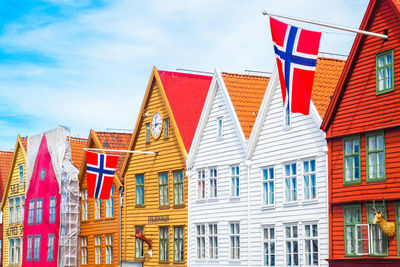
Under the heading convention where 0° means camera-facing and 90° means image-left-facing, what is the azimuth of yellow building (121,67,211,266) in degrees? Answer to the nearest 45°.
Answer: approximately 45°

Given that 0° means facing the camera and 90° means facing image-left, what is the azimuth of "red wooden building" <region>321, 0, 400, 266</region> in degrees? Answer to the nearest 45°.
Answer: approximately 45°

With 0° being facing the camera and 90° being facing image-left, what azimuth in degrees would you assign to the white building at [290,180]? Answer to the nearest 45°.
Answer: approximately 45°

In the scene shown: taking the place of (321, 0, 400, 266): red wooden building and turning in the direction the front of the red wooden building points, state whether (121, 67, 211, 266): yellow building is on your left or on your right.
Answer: on your right

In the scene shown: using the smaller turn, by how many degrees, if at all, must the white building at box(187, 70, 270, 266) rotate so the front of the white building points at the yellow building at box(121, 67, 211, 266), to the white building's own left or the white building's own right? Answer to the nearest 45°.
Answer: approximately 90° to the white building's own right

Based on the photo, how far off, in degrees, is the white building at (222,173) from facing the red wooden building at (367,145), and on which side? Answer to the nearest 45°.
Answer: approximately 90° to its left

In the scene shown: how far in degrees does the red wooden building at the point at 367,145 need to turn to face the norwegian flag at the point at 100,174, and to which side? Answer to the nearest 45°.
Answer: approximately 90° to its right

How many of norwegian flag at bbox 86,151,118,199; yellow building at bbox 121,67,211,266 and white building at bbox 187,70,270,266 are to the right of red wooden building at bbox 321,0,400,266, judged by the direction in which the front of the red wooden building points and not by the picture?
3

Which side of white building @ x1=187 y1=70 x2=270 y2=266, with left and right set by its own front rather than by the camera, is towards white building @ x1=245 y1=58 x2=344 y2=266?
left

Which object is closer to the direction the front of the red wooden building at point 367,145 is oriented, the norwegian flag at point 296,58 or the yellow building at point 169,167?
the norwegian flag

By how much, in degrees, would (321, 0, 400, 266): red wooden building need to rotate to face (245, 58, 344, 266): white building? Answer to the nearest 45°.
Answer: approximately 90° to its right

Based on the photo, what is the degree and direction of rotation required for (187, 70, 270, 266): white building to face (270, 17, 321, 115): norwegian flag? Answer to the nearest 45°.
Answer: approximately 45° to its left
